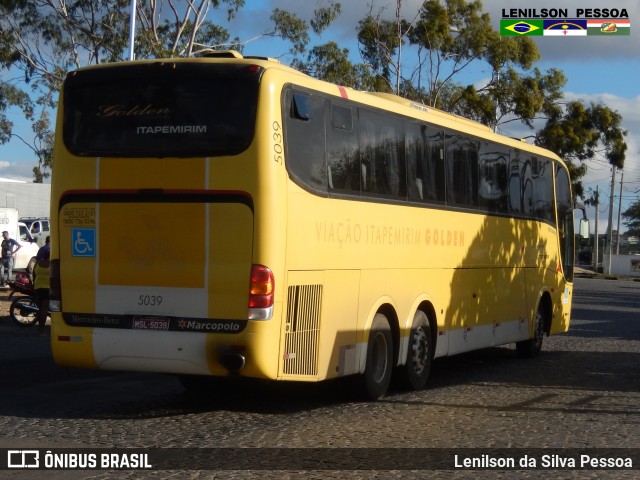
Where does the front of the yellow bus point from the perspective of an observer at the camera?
facing away from the viewer and to the right of the viewer

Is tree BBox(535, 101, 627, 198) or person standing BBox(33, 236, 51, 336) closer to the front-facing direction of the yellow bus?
the tree

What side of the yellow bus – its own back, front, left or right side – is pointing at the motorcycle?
left

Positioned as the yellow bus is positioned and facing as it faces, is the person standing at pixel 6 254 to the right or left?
on its left

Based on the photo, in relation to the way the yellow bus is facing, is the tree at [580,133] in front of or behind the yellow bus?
in front

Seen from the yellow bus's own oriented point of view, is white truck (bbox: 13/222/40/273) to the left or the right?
on its left

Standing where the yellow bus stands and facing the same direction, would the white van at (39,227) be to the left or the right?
on its left

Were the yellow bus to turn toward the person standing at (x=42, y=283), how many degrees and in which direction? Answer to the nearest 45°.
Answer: approximately 90° to its left

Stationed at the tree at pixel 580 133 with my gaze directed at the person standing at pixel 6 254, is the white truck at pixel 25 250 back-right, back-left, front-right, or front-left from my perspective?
front-right
